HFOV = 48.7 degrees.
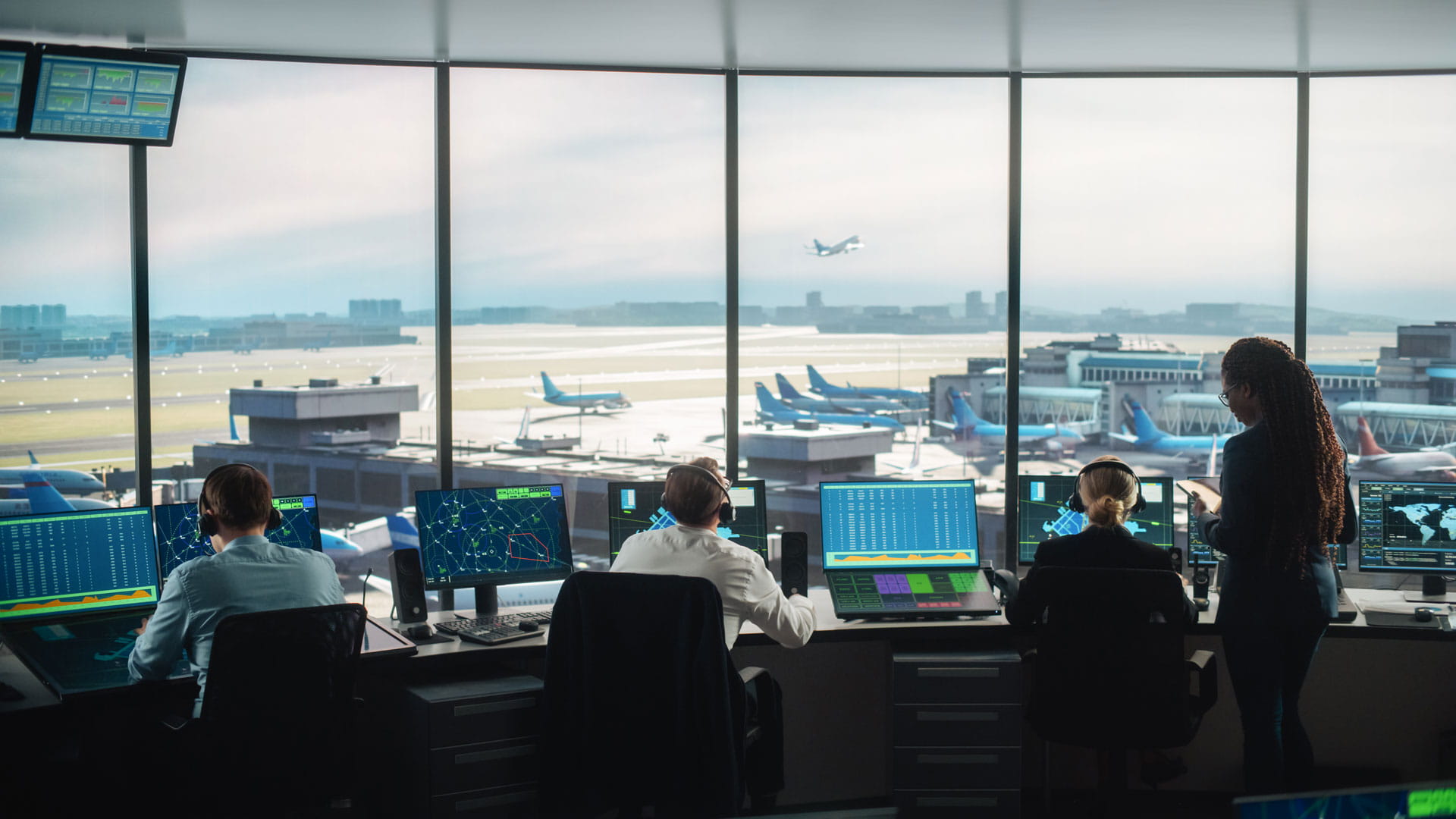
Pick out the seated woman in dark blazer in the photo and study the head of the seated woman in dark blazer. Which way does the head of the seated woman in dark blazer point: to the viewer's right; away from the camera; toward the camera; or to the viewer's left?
away from the camera

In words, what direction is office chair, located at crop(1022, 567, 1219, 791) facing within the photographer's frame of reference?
facing away from the viewer

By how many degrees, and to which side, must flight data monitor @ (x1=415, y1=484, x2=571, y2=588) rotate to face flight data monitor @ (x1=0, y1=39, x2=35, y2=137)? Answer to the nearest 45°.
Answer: approximately 90° to its right

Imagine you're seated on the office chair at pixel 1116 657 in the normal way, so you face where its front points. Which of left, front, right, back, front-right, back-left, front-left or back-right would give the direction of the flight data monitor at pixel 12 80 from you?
left

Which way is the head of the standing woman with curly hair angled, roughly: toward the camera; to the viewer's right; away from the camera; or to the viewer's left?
to the viewer's left

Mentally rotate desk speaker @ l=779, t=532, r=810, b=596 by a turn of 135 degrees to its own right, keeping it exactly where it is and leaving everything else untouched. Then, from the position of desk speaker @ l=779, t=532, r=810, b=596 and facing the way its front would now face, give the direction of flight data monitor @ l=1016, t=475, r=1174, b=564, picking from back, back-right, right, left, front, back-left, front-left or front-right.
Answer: back-right

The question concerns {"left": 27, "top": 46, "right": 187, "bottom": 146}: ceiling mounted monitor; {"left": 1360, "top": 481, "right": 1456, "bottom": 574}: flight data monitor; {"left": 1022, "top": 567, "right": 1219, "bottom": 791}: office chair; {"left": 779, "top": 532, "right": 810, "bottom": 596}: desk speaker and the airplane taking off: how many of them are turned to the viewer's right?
1

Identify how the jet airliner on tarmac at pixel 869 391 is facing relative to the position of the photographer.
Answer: facing to the right of the viewer

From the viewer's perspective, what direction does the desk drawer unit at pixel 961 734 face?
toward the camera

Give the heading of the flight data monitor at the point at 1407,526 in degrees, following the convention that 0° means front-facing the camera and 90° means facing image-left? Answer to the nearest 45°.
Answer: approximately 0°

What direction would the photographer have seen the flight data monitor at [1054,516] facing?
facing the viewer

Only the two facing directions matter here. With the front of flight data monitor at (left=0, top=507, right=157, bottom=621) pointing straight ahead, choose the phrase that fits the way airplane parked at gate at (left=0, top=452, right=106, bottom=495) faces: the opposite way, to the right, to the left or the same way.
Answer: to the left

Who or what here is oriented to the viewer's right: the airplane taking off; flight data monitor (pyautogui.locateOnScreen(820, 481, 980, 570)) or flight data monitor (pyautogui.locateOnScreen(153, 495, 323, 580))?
the airplane taking off

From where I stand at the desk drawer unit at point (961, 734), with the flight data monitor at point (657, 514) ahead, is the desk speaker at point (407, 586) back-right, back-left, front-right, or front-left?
front-left

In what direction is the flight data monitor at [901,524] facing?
toward the camera
